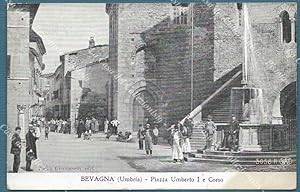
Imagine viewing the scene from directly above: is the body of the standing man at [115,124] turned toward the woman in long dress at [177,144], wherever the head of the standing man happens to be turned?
no

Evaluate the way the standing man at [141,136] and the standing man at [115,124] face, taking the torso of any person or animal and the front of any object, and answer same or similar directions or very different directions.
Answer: same or similar directions

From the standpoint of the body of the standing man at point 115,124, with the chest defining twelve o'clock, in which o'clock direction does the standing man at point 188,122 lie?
the standing man at point 188,122 is roughly at 9 o'clock from the standing man at point 115,124.

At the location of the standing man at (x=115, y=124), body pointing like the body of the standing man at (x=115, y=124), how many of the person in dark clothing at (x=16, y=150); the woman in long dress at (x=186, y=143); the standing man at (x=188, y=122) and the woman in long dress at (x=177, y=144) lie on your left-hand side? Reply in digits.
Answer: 3

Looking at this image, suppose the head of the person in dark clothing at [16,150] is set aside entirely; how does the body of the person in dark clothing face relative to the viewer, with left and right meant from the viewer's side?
facing the viewer and to the right of the viewer

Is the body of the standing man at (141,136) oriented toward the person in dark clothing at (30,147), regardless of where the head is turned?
no

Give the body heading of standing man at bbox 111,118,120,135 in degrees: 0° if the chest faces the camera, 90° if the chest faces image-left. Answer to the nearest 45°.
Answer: approximately 0°

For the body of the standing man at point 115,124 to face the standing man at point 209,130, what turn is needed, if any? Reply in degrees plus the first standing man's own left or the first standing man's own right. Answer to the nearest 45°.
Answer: approximately 90° to the first standing man's own left

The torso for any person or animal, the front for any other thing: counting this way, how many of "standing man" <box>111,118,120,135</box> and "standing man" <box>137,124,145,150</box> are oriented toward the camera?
2

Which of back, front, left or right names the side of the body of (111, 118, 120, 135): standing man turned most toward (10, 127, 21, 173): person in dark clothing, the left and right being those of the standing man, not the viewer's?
front

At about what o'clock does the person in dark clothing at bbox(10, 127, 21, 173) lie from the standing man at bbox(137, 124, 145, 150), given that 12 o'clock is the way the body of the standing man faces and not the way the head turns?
The person in dark clothing is roughly at 1 o'clock from the standing man.

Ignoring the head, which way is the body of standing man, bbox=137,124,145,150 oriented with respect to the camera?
toward the camera
